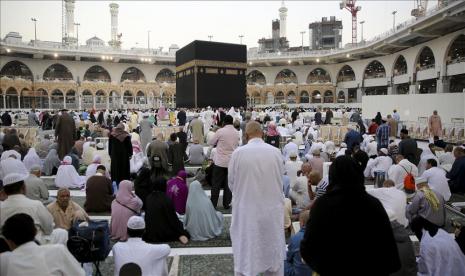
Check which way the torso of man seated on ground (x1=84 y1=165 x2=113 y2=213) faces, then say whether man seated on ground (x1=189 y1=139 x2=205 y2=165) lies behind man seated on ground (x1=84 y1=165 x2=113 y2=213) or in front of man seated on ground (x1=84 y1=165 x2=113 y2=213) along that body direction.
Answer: in front

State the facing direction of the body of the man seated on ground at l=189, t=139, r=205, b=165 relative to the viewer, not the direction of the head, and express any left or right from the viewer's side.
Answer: facing away from the viewer

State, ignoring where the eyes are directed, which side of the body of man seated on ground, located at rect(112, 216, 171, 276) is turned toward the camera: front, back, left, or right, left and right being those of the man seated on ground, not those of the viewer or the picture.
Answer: back

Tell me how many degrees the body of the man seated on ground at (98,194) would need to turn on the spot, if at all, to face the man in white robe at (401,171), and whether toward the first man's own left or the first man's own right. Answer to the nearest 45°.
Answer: approximately 90° to the first man's own right

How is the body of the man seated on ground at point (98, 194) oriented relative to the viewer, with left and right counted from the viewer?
facing away from the viewer

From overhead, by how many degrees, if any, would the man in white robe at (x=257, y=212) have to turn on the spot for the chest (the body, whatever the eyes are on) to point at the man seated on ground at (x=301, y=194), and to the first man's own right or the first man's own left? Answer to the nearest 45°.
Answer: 0° — they already face them

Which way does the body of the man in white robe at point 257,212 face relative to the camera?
away from the camera

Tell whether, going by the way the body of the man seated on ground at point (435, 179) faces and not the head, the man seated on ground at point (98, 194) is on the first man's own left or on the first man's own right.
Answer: on the first man's own left

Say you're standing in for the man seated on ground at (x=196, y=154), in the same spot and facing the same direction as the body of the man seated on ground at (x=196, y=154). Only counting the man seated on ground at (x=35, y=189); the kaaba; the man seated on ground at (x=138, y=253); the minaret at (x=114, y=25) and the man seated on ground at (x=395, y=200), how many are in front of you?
2

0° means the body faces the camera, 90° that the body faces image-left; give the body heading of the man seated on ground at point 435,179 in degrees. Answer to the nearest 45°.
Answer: approximately 135°

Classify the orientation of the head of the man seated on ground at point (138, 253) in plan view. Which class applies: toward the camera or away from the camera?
away from the camera

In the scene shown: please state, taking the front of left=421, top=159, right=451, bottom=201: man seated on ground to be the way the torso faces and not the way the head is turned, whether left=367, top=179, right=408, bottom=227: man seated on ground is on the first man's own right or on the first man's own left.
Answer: on the first man's own left

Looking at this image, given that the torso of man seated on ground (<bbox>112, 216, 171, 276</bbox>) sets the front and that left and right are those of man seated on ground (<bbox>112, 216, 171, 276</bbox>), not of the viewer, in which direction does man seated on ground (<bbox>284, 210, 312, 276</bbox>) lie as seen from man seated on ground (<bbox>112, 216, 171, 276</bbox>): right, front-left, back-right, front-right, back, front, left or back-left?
right
